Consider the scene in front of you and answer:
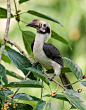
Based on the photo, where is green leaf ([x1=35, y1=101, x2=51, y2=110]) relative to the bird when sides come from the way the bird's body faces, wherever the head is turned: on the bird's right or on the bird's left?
on the bird's left

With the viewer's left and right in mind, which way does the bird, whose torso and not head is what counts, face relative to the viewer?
facing the viewer and to the left of the viewer

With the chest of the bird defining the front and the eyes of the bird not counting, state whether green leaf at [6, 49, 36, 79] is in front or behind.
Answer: in front

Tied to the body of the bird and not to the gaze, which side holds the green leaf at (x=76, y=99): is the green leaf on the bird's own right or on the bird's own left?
on the bird's own left
